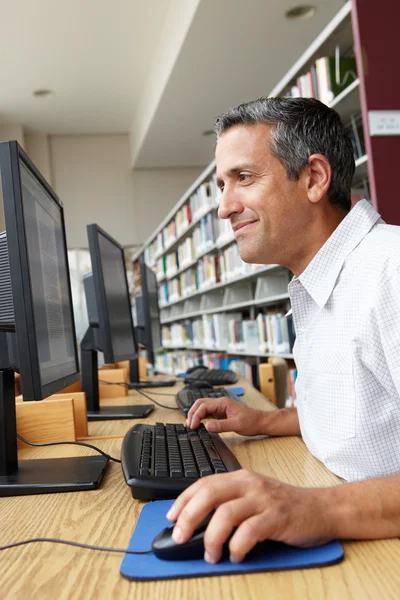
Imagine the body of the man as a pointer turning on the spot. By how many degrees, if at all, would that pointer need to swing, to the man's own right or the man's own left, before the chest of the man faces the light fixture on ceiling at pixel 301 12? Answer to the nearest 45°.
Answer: approximately 90° to the man's own right

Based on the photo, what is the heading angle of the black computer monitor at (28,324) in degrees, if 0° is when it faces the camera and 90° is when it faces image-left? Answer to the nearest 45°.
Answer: approximately 270°

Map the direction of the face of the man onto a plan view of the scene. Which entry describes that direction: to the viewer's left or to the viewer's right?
to the viewer's left

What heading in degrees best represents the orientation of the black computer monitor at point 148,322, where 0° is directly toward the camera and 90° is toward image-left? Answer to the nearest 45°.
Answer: approximately 270°

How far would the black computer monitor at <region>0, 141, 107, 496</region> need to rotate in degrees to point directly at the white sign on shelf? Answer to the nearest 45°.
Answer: approximately 45° to its left

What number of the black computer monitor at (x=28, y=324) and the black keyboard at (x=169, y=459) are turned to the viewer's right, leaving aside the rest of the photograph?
2

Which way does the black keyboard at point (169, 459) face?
to the viewer's right

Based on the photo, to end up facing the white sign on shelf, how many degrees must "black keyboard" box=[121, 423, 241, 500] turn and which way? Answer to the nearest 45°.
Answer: approximately 45° to its left

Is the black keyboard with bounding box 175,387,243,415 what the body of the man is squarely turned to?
no

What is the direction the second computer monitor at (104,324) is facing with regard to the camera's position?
facing to the right of the viewer

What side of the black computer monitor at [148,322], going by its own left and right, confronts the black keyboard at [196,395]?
right
